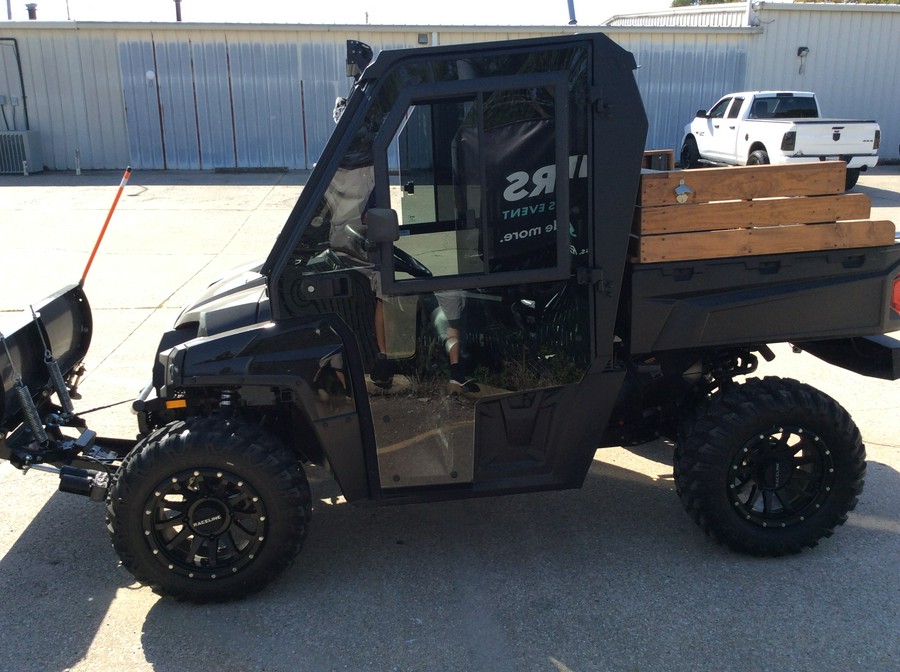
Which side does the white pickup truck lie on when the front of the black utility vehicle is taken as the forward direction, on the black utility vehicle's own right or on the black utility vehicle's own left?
on the black utility vehicle's own right

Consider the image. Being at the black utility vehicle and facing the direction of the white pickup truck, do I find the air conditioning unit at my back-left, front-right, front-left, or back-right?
front-left

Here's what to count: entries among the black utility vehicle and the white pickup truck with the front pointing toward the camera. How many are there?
0

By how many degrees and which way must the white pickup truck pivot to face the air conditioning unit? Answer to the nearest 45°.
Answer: approximately 45° to its left

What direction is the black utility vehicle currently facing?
to the viewer's left

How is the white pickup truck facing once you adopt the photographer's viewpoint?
facing away from the viewer and to the left of the viewer

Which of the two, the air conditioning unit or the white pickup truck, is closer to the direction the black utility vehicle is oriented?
the air conditioning unit

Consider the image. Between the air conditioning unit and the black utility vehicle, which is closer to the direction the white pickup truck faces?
the air conditioning unit

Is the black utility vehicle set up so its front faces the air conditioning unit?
no

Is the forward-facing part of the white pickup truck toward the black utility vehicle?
no
